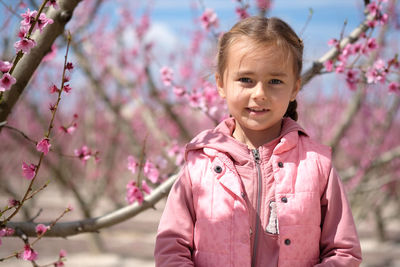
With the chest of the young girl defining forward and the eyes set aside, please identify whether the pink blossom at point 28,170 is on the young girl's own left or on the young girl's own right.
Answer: on the young girl's own right

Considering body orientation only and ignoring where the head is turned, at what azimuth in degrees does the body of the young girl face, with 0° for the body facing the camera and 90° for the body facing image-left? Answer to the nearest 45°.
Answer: approximately 0°

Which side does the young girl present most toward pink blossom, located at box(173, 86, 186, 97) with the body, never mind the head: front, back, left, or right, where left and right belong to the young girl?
back

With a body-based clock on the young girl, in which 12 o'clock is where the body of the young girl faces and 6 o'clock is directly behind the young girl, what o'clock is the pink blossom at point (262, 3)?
The pink blossom is roughly at 6 o'clock from the young girl.

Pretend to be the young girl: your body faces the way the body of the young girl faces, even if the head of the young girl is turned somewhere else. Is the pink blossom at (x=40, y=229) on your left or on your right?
on your right

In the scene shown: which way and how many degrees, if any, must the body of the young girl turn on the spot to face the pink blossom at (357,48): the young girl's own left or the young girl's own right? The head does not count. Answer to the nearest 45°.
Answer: approximately 135° to the young girl's own left

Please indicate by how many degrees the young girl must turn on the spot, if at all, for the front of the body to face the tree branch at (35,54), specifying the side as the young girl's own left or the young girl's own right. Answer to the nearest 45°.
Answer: approximately 90° to the young girl's own right
